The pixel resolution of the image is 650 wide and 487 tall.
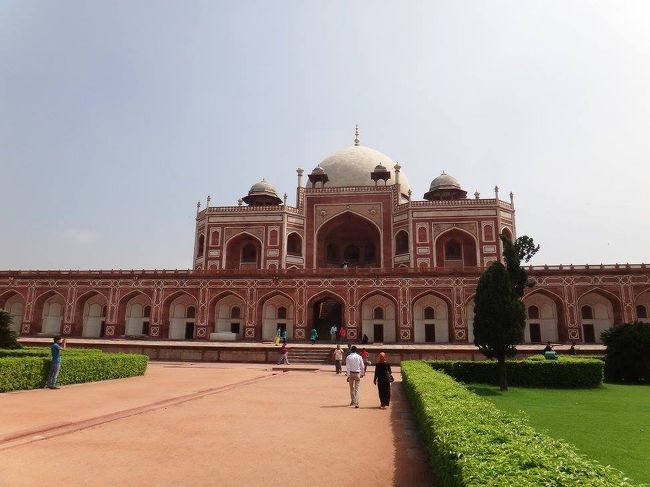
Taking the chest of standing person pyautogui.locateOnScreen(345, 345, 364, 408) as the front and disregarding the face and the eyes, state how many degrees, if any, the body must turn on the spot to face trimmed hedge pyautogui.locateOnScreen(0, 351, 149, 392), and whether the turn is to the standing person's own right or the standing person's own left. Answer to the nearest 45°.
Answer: approximately 90° to the standing person's own left

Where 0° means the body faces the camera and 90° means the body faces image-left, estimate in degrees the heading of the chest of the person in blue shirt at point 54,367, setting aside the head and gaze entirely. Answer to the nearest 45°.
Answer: approximately 270°

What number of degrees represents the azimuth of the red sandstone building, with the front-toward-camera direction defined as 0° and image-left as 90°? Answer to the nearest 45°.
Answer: approximately 0°

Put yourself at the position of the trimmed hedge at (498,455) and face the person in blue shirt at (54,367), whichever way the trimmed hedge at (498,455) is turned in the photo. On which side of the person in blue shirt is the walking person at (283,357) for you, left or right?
right

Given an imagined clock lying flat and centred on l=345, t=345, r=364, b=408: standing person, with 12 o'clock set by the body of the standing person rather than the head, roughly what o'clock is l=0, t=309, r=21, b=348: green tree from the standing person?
The green tree is roughly at 10 o'clock from the standing person.

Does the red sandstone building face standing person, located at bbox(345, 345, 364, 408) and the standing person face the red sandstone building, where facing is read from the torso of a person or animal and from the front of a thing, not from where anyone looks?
yes

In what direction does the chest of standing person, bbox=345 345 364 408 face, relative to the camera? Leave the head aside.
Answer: away from the camera

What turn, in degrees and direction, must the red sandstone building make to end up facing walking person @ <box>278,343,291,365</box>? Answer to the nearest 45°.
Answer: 0° — it already faces them

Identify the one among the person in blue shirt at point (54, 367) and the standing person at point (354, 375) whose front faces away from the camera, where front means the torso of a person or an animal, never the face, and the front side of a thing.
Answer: the standing person

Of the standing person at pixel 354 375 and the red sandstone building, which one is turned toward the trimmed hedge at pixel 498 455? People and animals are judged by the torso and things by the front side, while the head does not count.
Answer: the red sandstone building

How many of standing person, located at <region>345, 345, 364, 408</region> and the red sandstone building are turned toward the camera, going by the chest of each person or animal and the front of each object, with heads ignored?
1
